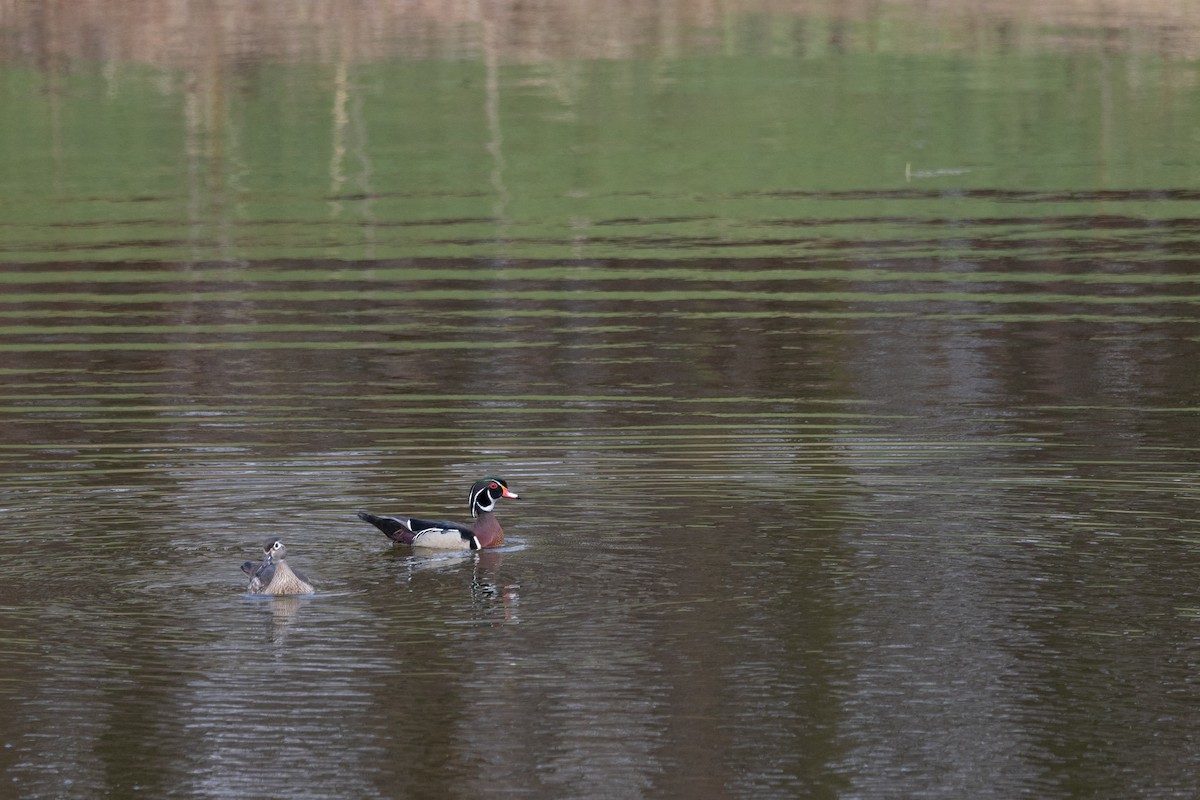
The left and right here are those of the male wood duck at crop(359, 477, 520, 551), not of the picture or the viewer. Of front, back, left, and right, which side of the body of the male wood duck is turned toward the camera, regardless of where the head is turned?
right

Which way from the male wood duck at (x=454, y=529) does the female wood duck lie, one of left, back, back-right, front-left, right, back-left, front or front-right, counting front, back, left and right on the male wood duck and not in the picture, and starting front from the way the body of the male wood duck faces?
back-right
